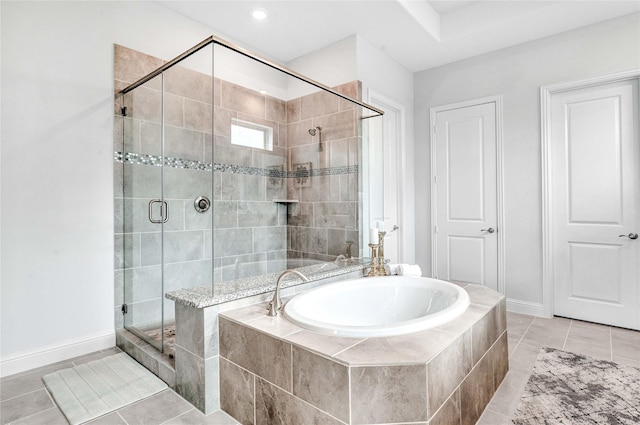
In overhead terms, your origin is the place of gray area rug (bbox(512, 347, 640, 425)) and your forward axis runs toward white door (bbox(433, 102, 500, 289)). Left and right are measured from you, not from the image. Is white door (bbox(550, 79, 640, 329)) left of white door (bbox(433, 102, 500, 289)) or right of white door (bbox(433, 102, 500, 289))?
right

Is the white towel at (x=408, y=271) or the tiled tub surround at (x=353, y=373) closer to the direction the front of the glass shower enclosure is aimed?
the tiled tub surround

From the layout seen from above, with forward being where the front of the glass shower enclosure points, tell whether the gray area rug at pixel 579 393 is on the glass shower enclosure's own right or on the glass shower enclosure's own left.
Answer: on the glass shower enclosure's own left

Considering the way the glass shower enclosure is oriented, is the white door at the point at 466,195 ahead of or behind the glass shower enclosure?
behind

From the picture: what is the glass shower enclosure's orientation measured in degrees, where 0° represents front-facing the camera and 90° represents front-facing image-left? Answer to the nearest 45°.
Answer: approximately 45°

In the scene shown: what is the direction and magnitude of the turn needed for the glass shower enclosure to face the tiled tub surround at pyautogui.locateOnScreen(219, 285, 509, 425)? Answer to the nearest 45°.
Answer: approximately 90° to its left

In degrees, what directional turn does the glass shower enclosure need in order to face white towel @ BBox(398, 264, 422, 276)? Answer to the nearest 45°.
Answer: approximately 135° to its left

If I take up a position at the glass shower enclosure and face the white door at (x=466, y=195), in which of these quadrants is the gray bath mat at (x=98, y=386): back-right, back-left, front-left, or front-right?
back-right
